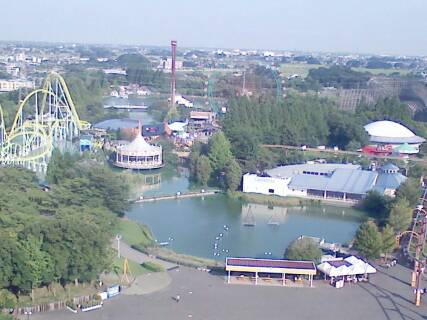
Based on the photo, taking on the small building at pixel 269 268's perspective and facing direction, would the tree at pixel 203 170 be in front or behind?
behind

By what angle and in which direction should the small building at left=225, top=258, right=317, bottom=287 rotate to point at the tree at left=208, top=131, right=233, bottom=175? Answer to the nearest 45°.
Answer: approximately 180°

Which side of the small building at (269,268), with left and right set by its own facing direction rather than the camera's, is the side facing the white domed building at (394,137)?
back

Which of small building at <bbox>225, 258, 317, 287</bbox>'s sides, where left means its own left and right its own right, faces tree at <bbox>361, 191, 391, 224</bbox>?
back

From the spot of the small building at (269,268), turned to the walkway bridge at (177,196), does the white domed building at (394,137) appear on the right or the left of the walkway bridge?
right

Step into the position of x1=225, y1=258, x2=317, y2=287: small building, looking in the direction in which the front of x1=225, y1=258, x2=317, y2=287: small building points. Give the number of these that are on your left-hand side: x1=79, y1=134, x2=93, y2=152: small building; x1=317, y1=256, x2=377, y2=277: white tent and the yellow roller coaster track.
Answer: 1

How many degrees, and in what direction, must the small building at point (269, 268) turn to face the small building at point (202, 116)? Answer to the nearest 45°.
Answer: approximately 180°

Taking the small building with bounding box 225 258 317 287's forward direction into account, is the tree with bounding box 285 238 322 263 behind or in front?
behind

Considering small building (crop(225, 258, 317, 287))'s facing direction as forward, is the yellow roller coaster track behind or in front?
behind

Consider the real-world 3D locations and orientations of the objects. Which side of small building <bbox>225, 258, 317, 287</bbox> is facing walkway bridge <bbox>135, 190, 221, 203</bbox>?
back

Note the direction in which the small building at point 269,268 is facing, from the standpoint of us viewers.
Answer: facing the viewer

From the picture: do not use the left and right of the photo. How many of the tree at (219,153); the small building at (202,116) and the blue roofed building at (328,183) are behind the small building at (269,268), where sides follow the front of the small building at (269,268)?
3

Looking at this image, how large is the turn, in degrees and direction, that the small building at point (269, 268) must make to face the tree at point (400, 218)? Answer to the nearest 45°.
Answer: approximately 135° to its left

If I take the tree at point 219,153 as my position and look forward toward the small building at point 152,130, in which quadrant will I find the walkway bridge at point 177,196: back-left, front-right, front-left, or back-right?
back-left
